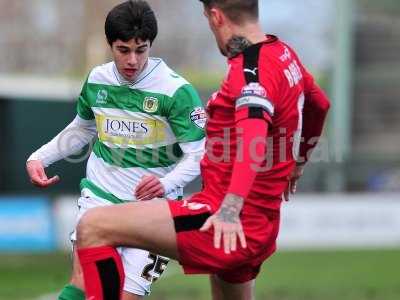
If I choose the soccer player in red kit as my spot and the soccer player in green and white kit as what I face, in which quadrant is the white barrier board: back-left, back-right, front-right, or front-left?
front-right

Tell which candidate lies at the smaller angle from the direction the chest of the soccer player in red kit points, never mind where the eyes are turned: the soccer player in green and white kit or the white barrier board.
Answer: the soccer player in green and white kit

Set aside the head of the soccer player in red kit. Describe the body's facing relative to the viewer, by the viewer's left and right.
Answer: facing away from the viewer and to the left of the viewer

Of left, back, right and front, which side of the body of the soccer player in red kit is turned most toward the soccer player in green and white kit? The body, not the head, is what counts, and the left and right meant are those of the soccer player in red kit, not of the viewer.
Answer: front

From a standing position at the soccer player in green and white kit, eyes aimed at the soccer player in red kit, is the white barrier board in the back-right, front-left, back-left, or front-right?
back-left

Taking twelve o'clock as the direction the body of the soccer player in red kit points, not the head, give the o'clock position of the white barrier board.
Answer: The white barrier board is roughly at 2 o'clock from the soccer player in red kit.

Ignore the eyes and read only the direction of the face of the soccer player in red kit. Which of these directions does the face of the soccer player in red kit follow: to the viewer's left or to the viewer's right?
to the viewer's left

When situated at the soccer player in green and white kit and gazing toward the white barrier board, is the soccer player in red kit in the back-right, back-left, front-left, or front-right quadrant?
back-right
